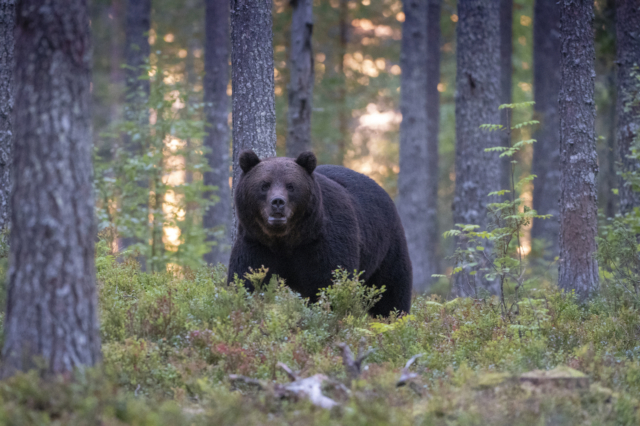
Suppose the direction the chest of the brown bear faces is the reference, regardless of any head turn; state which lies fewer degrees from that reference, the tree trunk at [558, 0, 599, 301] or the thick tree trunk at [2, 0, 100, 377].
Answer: the thick tree trunk

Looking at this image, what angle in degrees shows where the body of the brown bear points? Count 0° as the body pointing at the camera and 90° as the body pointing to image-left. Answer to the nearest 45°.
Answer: approximately 45°

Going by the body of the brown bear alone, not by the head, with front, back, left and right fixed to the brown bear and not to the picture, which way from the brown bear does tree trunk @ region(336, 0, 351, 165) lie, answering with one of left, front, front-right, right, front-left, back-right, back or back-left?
back-right

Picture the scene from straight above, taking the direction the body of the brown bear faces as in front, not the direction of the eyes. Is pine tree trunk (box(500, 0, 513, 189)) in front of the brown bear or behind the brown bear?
behind

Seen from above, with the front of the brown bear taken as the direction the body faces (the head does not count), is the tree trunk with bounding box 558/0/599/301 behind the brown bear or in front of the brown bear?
behind

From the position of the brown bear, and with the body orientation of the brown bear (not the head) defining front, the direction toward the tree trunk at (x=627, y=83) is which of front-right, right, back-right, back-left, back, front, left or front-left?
back

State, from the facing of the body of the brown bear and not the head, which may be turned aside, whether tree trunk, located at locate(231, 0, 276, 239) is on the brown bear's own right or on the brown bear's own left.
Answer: on the brown bear's own right

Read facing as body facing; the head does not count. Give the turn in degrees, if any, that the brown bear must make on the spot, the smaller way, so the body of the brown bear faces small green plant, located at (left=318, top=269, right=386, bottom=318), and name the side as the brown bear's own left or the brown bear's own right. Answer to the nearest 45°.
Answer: approximately 90° to the brown bear's own left

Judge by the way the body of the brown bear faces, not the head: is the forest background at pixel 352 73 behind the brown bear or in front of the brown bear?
behind
